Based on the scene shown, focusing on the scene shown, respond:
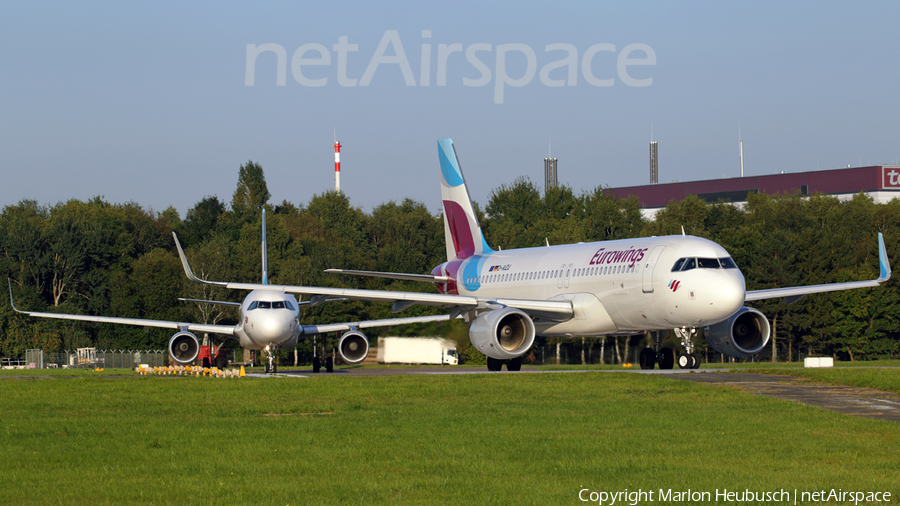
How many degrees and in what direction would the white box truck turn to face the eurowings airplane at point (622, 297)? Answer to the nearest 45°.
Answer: approximately 45° to its right

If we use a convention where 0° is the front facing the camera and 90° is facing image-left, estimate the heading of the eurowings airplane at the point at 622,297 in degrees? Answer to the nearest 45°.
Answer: approximately 315°

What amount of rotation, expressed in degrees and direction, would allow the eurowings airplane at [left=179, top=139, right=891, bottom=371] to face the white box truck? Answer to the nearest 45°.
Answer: approximately 180°

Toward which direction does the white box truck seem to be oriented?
to the viewer's right
